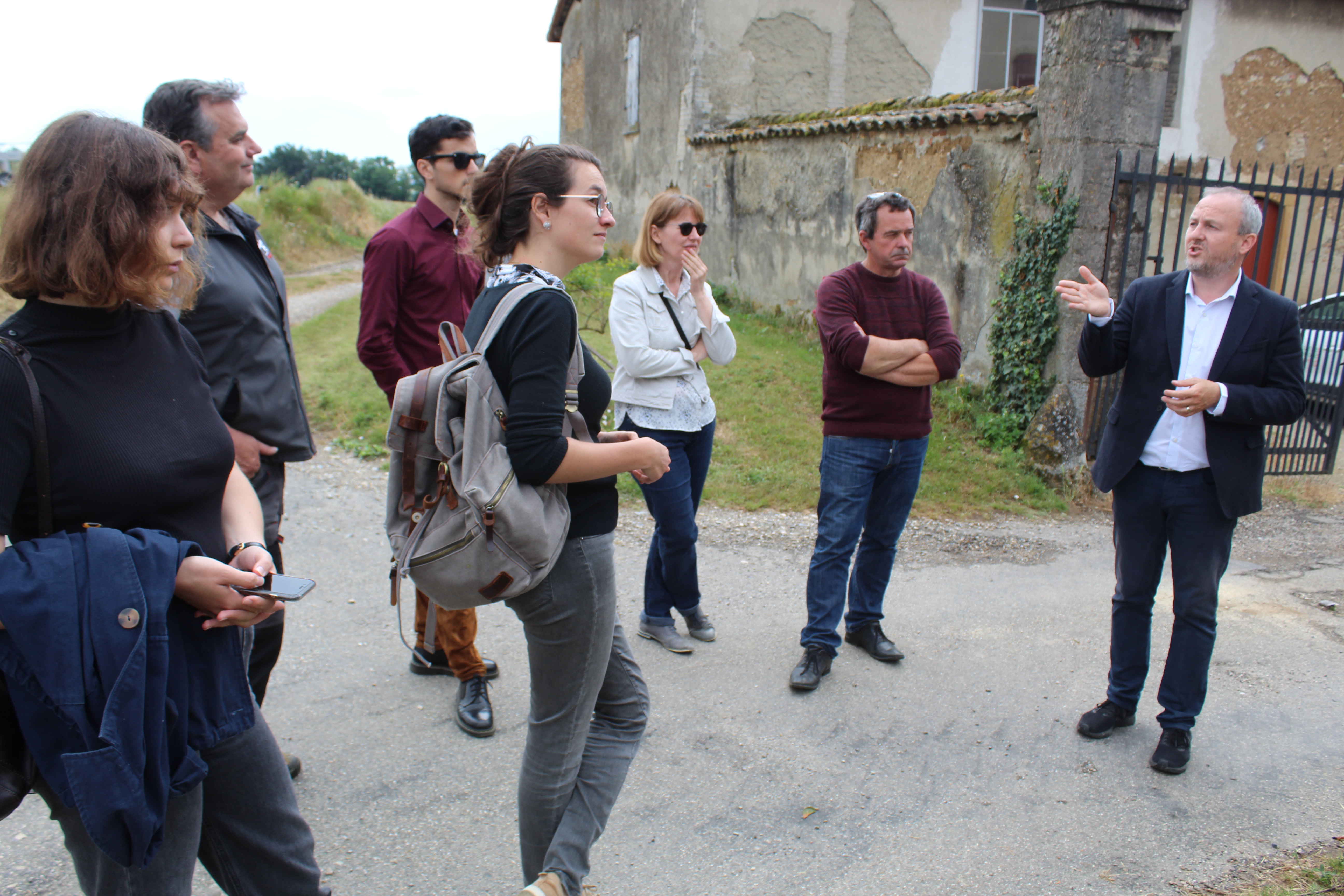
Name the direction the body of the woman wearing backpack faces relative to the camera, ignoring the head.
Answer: to the viewer's right

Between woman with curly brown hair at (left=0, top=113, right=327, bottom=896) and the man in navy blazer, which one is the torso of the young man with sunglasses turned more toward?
the man in navy blazer

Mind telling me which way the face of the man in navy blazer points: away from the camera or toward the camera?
toward the camera

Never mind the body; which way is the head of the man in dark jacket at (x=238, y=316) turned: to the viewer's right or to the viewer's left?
to the viewer's right

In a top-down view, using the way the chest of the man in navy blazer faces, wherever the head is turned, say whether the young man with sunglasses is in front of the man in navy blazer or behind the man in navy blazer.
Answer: in front

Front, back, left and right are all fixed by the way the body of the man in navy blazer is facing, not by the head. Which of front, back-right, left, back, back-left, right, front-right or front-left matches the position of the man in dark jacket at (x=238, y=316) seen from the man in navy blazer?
front

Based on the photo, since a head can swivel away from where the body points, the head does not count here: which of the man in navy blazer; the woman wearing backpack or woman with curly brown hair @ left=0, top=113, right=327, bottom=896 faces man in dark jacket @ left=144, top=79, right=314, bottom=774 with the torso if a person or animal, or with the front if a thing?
the man in navy blazer

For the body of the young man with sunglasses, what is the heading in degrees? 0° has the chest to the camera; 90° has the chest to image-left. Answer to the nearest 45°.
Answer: approximately 315°

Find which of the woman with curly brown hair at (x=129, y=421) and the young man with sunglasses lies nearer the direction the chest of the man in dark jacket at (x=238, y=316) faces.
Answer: the young man with sunglasses

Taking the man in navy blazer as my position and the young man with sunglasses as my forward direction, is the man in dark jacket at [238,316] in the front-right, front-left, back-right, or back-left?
front-left

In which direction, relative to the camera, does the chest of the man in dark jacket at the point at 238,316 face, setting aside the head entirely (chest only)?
to the viewer's right

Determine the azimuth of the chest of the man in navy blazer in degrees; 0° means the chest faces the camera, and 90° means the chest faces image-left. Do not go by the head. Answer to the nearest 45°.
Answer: approximately 45°

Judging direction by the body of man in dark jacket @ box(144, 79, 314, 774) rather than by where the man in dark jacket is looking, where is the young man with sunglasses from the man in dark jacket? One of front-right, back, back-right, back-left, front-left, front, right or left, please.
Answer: front-left

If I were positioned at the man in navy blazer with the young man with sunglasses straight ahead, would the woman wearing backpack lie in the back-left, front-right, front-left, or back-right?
front-left

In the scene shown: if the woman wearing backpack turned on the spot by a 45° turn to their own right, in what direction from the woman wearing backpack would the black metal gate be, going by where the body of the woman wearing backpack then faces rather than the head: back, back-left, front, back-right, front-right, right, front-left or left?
left

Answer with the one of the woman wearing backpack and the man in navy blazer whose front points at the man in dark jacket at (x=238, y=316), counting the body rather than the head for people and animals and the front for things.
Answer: the man in navy blazer

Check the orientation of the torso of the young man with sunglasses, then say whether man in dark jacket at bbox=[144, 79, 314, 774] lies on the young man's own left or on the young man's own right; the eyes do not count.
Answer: on the young man's own right

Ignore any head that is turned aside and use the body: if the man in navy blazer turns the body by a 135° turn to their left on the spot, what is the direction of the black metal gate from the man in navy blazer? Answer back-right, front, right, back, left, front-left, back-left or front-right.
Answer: left

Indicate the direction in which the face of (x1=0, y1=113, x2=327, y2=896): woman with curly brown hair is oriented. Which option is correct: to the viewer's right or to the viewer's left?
to the viewer's right

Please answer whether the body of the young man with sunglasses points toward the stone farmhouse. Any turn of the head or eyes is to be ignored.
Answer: no
